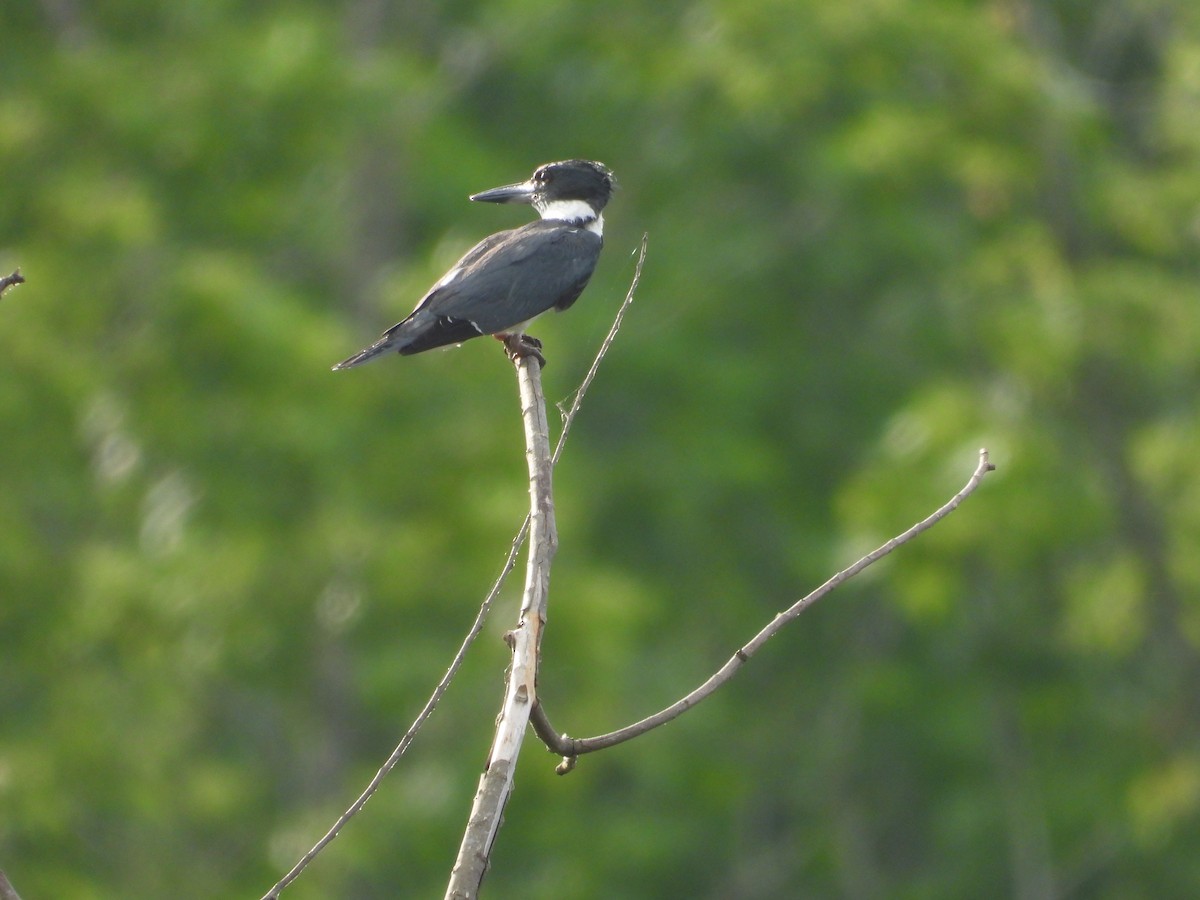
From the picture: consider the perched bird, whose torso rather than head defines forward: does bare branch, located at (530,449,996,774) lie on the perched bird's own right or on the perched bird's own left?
on the perched bird's own right

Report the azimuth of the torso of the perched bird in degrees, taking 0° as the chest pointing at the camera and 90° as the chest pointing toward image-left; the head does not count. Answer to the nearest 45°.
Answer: approximately 270°
